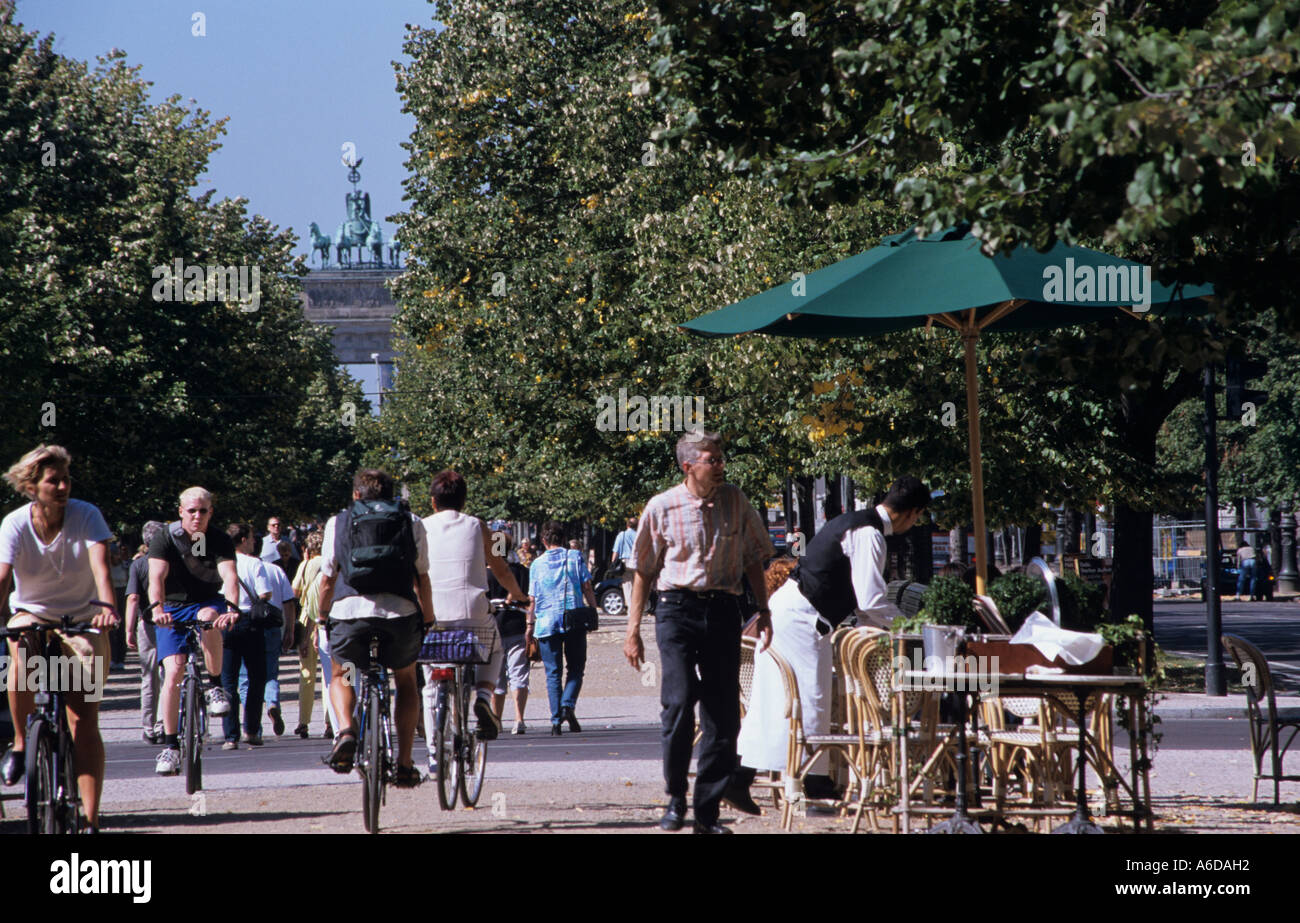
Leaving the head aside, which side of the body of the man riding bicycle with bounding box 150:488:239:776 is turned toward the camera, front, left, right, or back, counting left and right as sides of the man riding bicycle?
front

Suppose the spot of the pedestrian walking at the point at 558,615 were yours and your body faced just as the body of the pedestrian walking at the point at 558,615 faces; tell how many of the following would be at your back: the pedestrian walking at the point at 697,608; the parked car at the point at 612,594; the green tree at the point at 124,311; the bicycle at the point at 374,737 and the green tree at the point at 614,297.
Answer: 2

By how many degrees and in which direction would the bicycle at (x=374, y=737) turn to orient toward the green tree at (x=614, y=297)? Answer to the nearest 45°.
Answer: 0° — it already faces it

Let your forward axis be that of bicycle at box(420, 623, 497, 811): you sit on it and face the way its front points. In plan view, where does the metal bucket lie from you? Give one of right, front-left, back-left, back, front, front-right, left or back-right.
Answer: back-right

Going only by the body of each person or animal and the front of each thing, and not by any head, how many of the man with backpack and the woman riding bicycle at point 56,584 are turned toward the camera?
1

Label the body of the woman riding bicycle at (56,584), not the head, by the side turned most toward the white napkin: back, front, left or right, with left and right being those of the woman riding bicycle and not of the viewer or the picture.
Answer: left

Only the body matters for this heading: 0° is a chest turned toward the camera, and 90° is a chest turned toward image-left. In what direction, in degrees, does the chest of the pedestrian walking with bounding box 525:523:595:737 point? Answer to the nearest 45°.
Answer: approximately 180°

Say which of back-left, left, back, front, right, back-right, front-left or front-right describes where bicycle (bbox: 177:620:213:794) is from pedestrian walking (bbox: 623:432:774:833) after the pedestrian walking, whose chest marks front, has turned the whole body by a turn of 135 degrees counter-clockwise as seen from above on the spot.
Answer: left

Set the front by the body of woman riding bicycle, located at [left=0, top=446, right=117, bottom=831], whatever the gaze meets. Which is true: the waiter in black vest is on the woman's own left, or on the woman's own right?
on the woman's own left

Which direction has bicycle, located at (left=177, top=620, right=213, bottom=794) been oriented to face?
toward the camera

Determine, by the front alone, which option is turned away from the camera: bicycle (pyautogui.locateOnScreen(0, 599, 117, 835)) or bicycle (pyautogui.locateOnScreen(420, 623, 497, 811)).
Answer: bicycle (pyautogui.locateOnScreen(420, 623, 497, 811))

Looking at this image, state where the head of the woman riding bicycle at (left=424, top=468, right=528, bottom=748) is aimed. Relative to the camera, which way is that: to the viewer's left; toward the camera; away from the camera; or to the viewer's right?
away from the camera

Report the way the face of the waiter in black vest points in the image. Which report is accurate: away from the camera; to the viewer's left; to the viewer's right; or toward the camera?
to the viewer's right

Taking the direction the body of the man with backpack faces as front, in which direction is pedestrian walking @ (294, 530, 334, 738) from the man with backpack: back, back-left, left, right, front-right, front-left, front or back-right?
front
